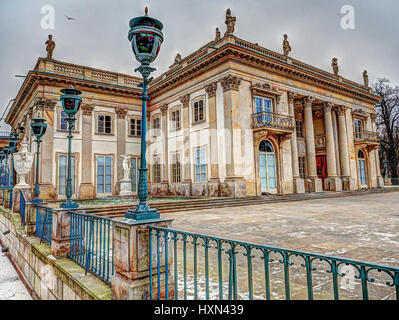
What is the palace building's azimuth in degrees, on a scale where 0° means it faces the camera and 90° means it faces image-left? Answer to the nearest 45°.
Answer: approximately 315°

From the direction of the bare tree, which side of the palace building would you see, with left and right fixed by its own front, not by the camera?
left

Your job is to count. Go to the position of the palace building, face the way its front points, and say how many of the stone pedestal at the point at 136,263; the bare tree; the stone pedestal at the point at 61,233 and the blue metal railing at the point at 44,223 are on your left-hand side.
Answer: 1

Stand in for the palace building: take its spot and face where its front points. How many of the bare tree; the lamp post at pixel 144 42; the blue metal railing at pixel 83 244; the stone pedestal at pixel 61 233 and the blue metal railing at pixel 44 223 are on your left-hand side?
1

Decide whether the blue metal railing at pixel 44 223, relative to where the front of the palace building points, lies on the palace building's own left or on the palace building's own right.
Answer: on the palace building's own right

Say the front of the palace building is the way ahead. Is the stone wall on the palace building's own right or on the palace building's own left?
on the palace building's own right

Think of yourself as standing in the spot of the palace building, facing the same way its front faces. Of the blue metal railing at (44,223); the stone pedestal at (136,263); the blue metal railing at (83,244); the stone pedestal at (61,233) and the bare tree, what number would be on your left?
1

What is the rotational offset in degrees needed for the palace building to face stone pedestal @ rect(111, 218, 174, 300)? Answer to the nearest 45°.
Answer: approximately 45° to its right
